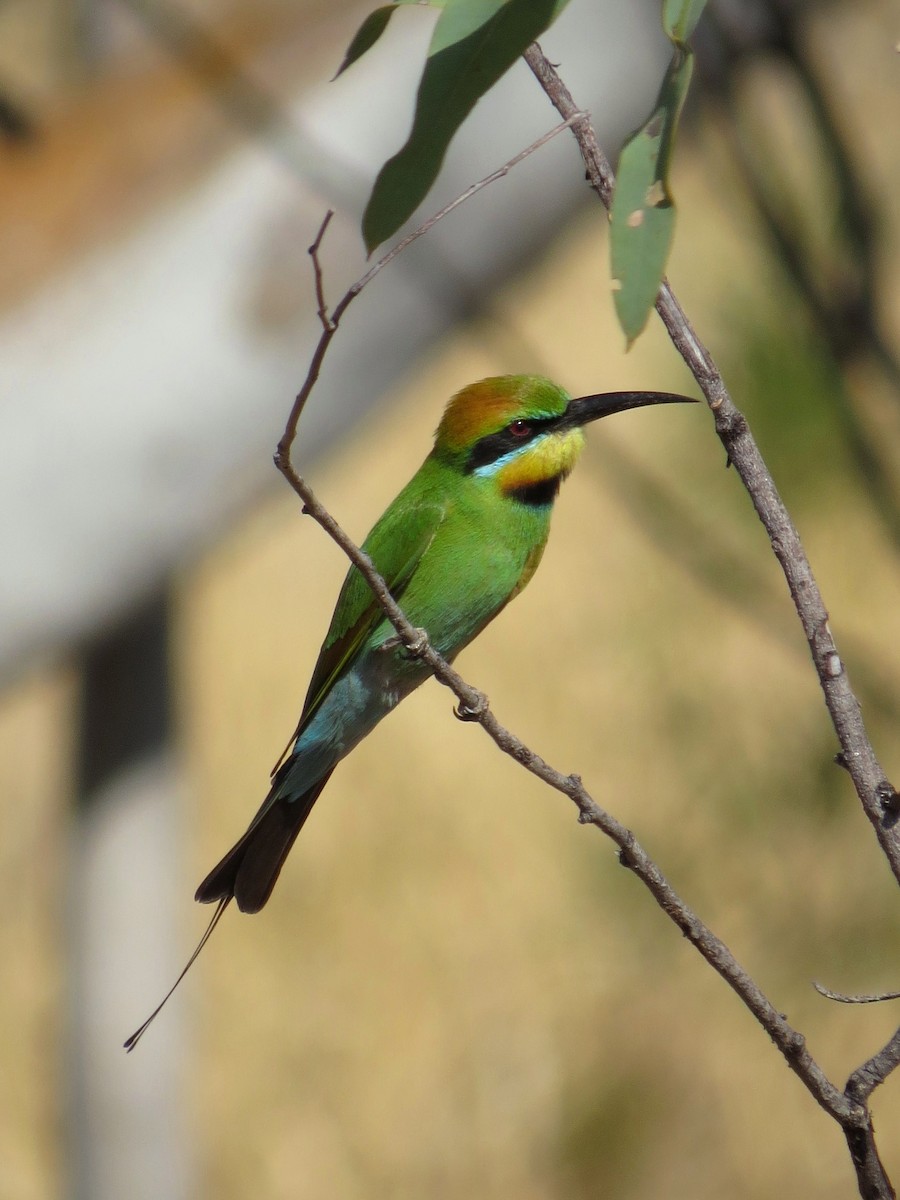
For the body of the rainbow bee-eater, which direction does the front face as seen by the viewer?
to the viewer's right
